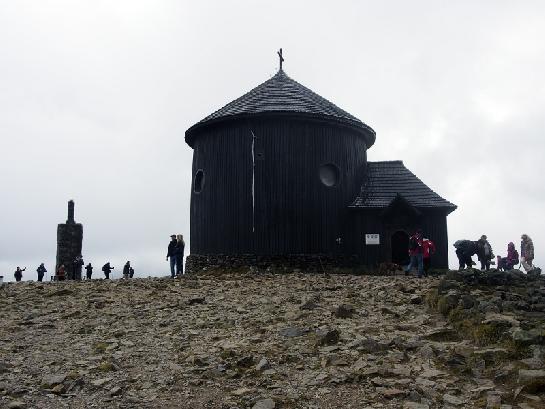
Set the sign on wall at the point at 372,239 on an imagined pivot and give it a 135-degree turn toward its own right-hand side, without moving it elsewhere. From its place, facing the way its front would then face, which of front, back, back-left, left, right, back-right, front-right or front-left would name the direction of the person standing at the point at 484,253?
back-right

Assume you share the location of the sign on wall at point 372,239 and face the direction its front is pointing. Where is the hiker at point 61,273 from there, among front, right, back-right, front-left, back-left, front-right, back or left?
right

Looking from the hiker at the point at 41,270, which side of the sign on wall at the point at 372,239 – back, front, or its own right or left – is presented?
right

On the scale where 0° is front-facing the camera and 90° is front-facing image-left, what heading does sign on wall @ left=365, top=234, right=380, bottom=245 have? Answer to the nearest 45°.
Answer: approximately 0°

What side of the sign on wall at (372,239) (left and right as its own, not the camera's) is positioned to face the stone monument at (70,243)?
right
